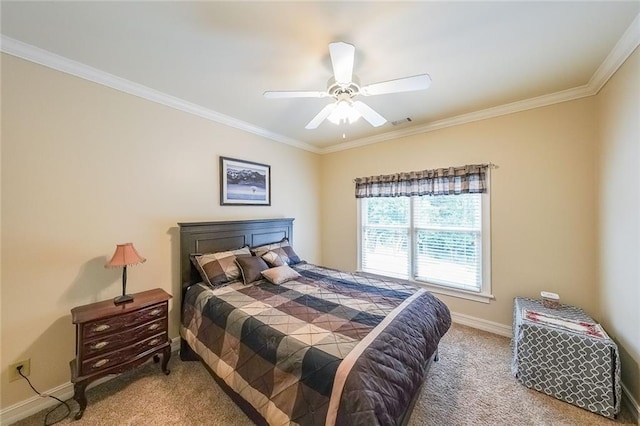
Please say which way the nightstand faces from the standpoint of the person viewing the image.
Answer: facing the viewer and to the right of the viewer

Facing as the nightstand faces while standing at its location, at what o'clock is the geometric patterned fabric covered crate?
The geometric patterned fabric covered crate is roughly at 12 o'clock from the nightstand.

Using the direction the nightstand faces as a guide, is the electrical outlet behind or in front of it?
behind

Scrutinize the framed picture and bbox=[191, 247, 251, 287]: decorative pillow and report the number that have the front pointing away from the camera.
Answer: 0

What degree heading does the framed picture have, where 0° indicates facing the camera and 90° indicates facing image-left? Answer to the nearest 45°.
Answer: approximately 315°

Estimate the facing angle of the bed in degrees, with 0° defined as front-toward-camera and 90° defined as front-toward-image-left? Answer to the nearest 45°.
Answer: approximately 315°

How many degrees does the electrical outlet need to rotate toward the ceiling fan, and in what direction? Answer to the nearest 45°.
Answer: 0° — it already faces it

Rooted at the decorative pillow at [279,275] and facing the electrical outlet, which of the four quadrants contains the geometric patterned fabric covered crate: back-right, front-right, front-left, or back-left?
back-left
